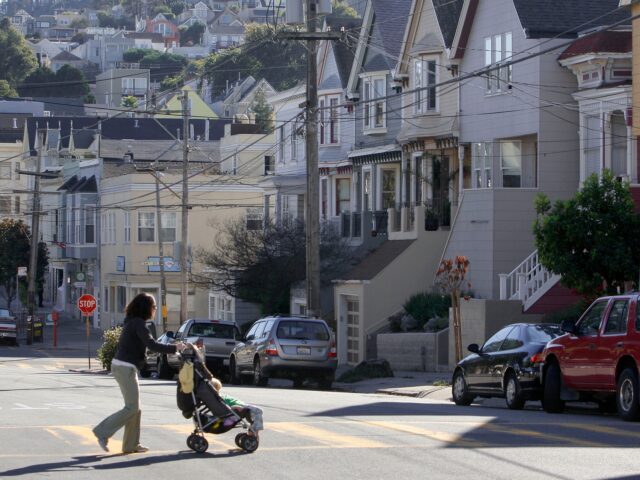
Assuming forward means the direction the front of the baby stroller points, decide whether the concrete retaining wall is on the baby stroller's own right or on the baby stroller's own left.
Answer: on the baby stroller's own left

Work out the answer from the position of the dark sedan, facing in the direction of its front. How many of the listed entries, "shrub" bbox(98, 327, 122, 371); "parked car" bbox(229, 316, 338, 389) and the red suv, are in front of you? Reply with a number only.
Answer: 2

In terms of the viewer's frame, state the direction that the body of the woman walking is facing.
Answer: to the viewer's right

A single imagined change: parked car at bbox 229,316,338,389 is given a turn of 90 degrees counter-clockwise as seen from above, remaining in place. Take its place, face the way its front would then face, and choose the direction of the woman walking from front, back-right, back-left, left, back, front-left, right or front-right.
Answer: front-left

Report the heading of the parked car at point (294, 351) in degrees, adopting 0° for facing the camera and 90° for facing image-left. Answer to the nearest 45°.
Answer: approximately 135°

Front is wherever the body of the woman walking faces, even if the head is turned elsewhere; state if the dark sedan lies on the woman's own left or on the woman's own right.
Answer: on the woman's own left

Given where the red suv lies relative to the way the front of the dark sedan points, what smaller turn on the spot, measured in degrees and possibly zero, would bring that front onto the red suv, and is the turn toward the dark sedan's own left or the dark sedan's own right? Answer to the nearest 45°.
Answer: approximately 180°

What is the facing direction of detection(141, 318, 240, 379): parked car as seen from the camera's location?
facing away from the viewer and to the left of the viewer

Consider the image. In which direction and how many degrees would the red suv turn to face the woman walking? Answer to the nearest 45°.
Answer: approximately 90° to its left

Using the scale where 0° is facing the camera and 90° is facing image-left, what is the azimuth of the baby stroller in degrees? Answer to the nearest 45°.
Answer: approximately 270°

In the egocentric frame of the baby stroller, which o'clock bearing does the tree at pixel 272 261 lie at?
The tree is roughly at 9 o'clock from the baby stroller.
